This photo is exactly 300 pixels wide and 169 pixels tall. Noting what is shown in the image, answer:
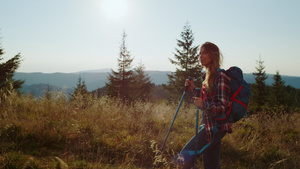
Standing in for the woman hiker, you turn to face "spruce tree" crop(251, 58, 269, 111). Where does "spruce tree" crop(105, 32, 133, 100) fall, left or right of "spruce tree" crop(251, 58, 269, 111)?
left

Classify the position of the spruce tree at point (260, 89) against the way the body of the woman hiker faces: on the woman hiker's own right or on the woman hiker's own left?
on the woman hiker's own right

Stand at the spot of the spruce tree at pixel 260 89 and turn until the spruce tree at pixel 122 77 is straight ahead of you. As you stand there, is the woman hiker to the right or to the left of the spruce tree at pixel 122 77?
left

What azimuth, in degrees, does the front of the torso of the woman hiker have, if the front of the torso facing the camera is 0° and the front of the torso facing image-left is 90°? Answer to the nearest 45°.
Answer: approximately 90°

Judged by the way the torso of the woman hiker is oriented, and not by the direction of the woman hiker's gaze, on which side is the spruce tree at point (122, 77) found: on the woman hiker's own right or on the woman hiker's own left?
on the woman hiker's own right
